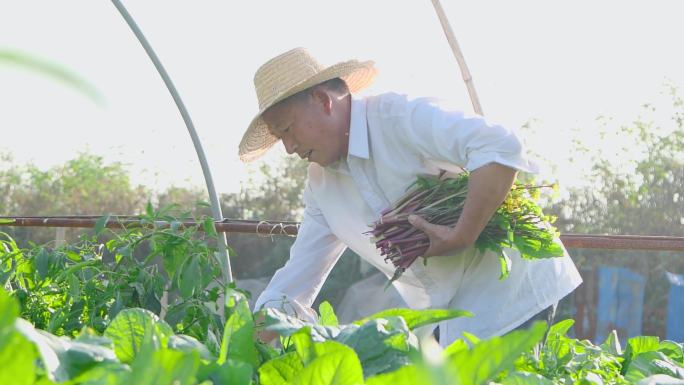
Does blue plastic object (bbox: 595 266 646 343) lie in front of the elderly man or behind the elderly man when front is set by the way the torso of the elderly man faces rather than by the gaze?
behind

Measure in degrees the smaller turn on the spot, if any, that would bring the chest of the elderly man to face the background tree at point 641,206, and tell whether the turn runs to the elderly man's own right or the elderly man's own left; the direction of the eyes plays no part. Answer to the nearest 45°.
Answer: approximately 135° to the elderly man's own right

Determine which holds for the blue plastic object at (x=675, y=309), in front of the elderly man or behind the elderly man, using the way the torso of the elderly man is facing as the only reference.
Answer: behind

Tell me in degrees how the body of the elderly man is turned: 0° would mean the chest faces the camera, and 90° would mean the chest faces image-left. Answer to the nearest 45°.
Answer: approximately 45°

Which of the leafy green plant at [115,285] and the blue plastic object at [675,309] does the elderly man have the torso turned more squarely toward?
the leafy green plant

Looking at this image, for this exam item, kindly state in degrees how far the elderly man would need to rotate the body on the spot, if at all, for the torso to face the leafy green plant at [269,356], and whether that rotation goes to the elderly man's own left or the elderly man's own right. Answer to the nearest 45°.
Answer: approximately 45° to the elderly man's own left
